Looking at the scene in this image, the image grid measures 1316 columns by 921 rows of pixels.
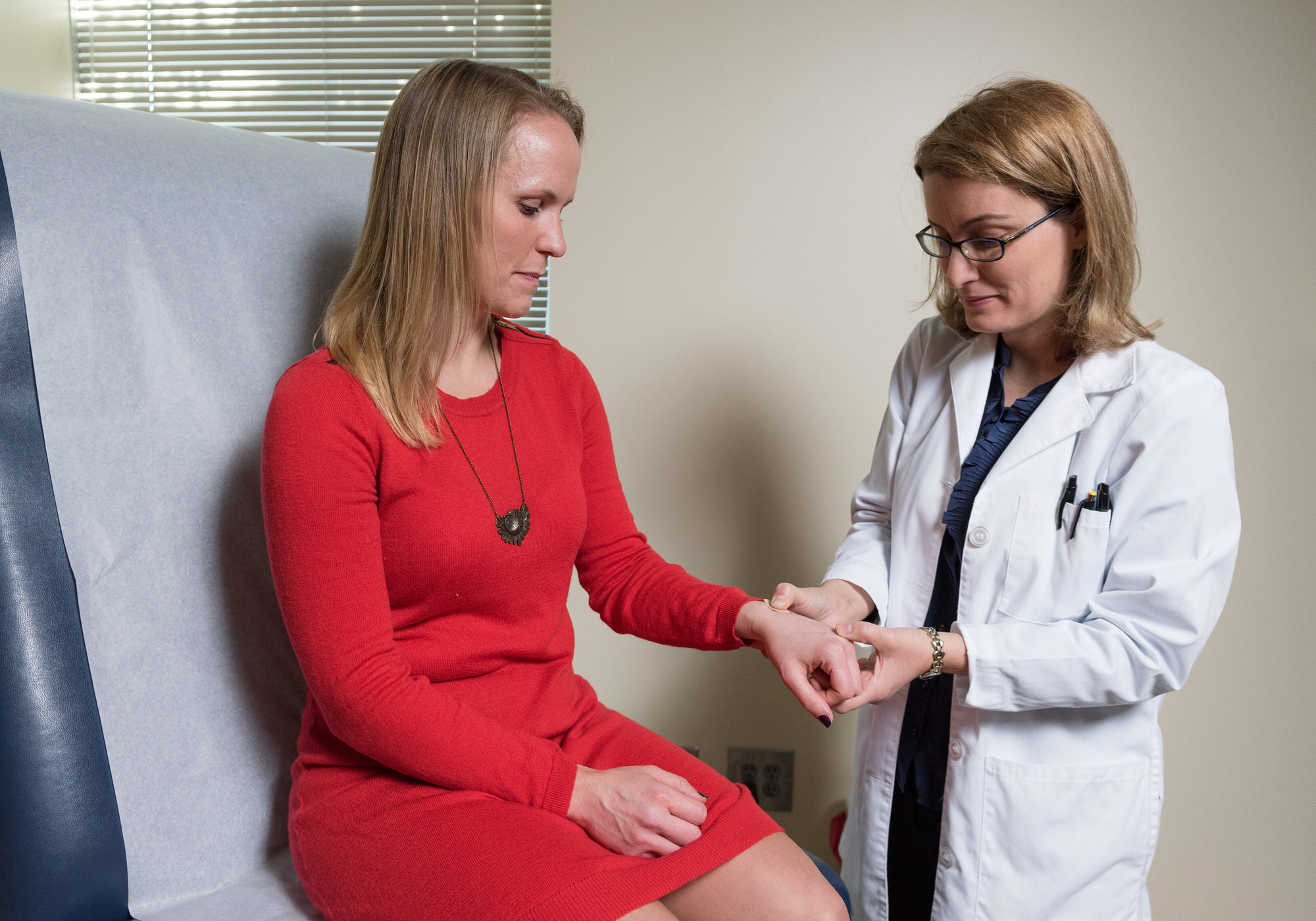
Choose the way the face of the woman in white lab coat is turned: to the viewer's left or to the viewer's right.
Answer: to the viewer's left

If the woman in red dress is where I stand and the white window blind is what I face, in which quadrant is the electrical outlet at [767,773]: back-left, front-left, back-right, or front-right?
front-right

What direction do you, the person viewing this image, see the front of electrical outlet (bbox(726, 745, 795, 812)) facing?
facing the viewer

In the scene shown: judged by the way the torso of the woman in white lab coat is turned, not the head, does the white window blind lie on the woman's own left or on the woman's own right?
on the woman's own right

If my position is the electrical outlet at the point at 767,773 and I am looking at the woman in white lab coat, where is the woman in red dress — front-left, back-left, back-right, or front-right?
front-right

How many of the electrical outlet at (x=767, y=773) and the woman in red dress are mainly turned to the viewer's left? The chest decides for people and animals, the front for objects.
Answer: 0

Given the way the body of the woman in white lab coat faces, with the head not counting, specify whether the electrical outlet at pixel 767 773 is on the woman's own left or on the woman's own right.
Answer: on the woman's own right

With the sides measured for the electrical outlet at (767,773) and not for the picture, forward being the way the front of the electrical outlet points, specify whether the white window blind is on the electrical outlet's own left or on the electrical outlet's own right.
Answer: on the electrical outlet's own right

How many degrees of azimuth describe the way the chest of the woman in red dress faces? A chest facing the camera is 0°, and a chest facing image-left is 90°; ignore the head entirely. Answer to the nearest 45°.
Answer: approximately 315°

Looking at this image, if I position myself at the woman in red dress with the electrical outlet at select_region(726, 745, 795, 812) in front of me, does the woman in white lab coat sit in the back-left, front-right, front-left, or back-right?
front-right

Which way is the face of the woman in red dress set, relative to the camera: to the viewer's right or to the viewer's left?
to the viewer's right

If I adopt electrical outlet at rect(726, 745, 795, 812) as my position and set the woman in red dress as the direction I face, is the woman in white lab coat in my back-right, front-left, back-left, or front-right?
front-left

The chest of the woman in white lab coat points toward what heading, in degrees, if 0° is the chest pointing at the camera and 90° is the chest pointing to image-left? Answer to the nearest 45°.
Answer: approximately 45°

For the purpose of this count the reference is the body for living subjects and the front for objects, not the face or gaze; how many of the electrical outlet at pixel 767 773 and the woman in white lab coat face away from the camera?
0
